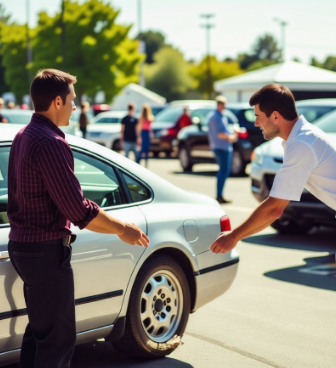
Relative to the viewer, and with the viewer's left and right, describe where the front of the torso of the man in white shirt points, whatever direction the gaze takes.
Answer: facing to the left of the viewer

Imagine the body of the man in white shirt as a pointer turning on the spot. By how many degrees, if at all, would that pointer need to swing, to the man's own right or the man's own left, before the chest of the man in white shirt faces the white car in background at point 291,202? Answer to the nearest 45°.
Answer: approximately 90° to the man's own right

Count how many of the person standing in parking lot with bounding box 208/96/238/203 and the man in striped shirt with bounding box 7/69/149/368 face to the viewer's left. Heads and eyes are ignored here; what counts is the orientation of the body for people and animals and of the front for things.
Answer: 0

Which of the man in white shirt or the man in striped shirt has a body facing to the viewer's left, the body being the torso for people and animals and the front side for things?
the man in white shirt

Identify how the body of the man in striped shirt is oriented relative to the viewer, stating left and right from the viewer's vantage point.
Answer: facing away from the viewer and to the right of the viewer
